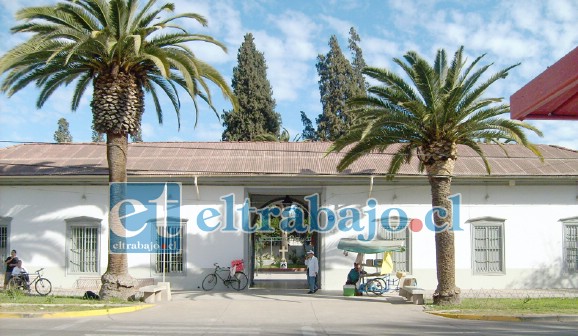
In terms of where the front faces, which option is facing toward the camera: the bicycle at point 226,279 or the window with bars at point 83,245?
the window with bars

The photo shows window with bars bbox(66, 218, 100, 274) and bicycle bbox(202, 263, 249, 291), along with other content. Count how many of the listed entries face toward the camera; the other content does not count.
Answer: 1

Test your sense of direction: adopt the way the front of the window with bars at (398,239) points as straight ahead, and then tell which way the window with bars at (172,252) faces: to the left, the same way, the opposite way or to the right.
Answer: the same way

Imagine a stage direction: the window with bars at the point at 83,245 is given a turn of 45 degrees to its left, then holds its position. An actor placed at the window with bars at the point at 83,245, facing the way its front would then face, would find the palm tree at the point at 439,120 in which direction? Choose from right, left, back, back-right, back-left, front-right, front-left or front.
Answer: front

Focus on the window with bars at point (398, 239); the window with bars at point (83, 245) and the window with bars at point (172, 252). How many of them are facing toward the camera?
3

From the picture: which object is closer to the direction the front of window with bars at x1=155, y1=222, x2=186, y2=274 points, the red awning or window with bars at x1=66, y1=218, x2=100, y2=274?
the red awning

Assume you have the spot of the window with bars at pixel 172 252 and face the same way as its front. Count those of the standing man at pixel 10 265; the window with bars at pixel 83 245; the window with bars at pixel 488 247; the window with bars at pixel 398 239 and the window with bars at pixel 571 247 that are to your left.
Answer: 3

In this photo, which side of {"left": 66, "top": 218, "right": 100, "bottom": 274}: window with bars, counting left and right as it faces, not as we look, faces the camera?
front

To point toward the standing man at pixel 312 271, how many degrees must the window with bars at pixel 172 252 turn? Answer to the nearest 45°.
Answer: approximately 45° to its left

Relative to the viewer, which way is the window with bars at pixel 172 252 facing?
toward the camera

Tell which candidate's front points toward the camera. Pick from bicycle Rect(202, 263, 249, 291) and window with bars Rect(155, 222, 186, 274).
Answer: the window with bars

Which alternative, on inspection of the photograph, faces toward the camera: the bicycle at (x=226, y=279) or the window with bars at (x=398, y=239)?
the window with bars
